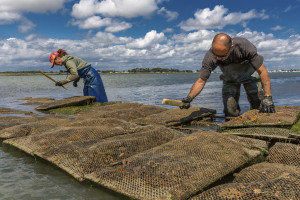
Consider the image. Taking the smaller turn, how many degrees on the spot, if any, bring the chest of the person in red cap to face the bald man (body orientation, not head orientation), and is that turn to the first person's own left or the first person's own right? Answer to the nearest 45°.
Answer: approximately 135° to the first person's own left

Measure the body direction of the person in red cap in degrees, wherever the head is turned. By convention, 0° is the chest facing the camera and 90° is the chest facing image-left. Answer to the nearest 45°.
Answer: approximately 90°
